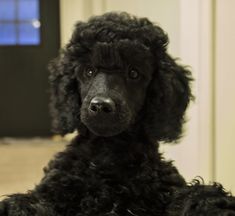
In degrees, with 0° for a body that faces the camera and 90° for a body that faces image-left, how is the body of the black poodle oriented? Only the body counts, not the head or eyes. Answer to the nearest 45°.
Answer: approximately 0°

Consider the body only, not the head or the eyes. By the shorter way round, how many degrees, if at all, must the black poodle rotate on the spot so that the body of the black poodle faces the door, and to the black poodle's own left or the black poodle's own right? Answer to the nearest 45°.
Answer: approximately 180°
